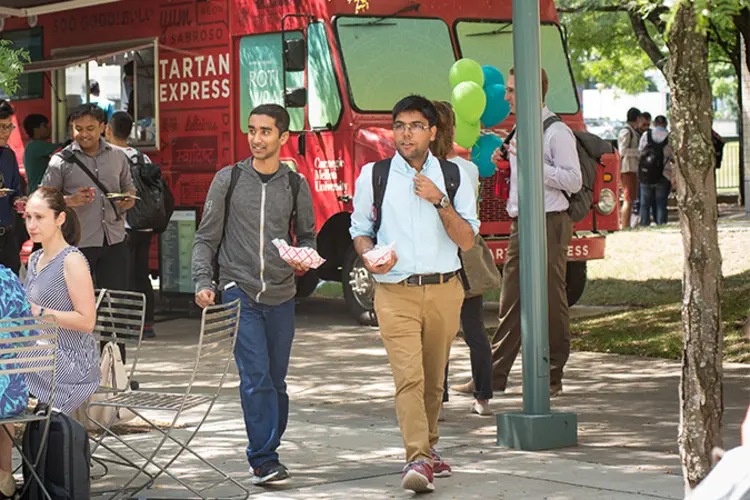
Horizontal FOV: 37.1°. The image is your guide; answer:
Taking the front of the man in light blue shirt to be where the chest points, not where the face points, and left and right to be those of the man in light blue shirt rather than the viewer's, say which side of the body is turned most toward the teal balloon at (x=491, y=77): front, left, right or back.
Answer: back

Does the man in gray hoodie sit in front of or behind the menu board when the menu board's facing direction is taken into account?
in front

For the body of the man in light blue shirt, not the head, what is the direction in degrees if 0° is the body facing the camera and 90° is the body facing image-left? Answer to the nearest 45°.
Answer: approximately 0°

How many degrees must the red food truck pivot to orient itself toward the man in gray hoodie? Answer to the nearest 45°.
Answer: approximately 45° to its right

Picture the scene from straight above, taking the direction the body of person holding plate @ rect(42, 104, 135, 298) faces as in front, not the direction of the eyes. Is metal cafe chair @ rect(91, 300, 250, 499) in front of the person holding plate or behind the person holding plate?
in front
